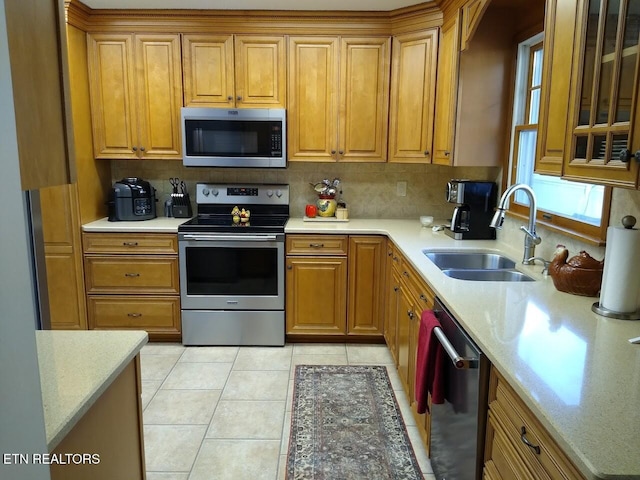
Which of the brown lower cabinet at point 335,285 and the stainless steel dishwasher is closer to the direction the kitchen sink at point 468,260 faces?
the brown lower cabinet

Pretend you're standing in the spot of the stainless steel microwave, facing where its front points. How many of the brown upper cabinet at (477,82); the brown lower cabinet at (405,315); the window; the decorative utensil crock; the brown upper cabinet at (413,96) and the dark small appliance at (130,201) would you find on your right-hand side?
1

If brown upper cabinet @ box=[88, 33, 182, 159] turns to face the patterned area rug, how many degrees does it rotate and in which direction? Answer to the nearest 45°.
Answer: approximately 45° to its left

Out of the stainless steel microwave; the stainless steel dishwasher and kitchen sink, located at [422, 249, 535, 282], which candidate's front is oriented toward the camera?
the stainless steel microwave

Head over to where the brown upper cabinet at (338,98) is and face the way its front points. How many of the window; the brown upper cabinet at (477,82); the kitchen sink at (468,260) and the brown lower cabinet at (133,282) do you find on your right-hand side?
1

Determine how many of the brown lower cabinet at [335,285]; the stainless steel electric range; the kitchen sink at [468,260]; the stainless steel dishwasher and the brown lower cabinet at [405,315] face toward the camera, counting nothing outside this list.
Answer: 2

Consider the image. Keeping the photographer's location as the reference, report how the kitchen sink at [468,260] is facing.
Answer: facing to the left of the viewer

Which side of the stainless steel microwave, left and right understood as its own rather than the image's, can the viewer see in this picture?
front

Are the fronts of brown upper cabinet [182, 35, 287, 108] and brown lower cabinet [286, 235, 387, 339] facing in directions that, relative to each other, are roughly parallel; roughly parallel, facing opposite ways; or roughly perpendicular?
roughly parallel

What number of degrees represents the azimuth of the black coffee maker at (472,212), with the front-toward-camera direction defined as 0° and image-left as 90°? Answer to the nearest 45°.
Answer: approximately 45°

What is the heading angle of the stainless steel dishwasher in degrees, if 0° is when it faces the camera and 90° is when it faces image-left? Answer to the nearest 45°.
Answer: approximately 90°

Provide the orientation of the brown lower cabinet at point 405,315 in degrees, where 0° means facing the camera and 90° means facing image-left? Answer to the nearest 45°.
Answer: approximately 90°

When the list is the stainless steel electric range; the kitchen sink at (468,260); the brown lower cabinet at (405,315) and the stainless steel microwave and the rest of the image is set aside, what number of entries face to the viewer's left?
2

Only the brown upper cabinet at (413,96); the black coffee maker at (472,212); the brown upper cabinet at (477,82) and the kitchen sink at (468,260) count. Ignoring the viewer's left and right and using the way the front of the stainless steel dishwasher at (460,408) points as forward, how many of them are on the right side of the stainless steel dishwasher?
4

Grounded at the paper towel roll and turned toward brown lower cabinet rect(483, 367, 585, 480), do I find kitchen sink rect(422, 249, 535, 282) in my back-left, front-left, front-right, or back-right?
back-right

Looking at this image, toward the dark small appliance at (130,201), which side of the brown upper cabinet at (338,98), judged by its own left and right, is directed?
right

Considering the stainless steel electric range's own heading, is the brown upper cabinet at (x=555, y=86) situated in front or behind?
in front

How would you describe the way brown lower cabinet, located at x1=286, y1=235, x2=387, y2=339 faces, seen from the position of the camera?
facing the viewer
